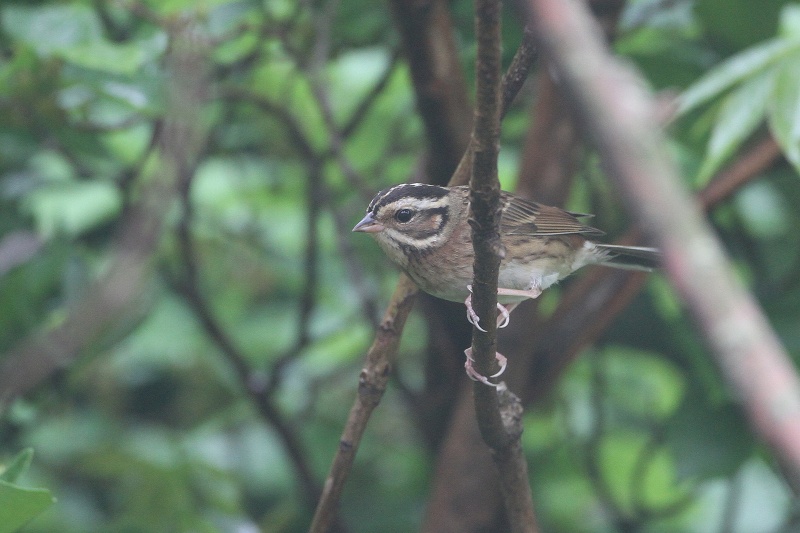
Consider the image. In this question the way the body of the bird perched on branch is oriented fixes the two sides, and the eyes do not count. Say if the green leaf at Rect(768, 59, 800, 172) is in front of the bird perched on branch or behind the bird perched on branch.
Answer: behind

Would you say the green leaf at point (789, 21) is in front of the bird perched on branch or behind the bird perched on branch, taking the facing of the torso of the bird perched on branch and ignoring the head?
behind

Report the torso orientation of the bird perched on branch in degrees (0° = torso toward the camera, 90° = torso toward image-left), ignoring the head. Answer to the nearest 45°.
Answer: approximately 90°

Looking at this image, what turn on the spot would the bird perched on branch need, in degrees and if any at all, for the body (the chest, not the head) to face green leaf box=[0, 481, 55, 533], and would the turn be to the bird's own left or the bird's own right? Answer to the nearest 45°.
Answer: approximately 45° to the bird's own left

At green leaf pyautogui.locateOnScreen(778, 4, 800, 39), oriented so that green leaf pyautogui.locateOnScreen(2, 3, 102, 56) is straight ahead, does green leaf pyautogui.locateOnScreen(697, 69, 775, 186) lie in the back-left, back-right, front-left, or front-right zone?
front-left

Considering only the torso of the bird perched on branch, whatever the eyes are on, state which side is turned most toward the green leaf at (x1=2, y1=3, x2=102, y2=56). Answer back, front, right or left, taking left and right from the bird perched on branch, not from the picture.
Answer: right
